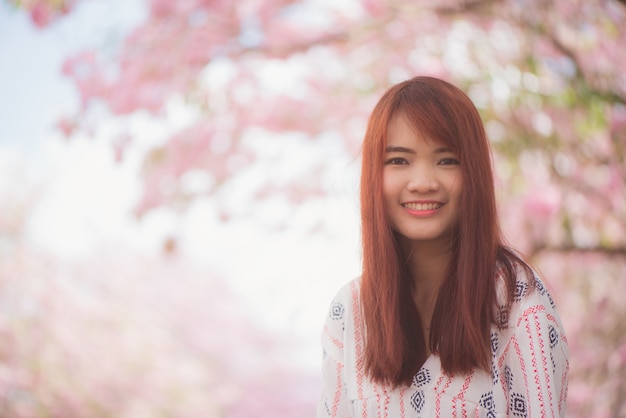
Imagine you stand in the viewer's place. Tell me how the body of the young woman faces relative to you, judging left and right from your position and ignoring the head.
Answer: facing the viewer

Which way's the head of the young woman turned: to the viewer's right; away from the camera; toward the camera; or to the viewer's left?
toward the camera
